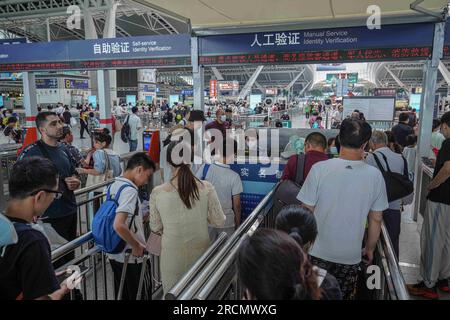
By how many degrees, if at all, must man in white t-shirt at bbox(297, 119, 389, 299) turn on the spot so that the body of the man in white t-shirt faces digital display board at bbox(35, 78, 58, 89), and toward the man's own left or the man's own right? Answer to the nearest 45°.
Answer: approximately 45° to the man's own left

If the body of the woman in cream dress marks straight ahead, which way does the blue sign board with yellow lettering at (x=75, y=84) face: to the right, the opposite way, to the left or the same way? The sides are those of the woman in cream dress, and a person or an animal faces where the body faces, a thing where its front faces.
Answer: the opposite way

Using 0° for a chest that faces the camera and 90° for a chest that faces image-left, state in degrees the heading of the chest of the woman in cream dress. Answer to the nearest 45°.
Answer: approximately 180°

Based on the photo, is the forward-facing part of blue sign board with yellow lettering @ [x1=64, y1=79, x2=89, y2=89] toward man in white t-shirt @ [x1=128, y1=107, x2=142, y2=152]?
yes

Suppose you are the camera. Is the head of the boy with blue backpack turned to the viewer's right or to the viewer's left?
to the viewer's right

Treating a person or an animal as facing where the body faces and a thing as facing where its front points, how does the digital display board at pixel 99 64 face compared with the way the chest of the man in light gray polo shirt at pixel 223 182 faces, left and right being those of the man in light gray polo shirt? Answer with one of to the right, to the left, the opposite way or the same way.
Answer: the opposite way

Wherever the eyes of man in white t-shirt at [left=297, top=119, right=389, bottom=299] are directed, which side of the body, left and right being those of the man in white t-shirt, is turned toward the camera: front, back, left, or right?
back

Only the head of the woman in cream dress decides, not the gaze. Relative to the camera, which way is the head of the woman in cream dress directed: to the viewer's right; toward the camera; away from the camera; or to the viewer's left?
away from the camera
